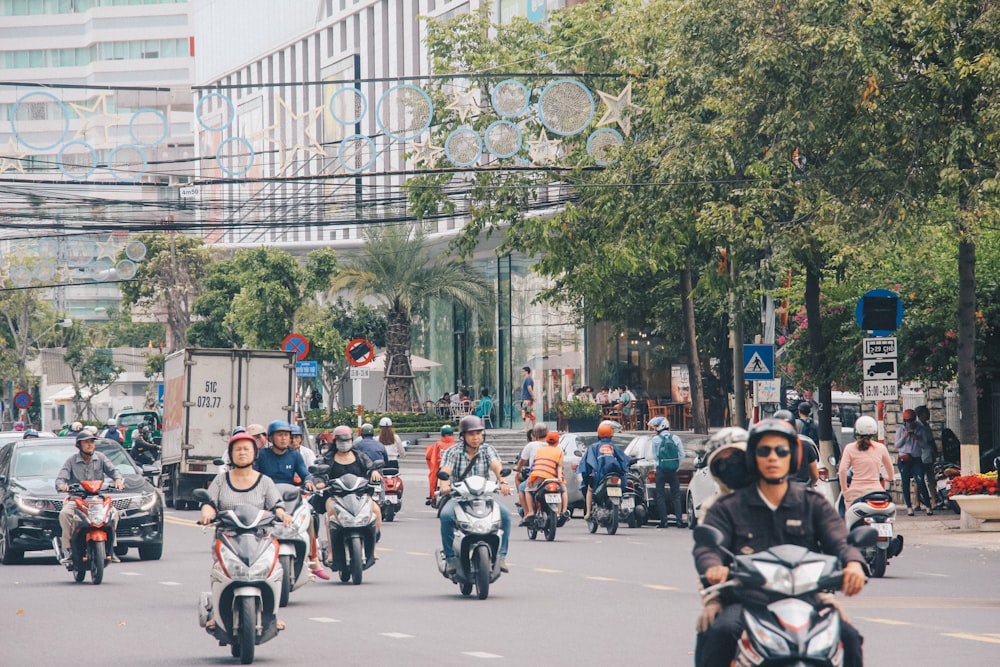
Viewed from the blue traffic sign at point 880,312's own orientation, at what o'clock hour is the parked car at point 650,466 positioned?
The parked car is roughly at 4 o'clock from the blue traffic sign.

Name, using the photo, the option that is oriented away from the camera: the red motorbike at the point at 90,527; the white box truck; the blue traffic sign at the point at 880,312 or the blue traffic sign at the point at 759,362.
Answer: the white box truck

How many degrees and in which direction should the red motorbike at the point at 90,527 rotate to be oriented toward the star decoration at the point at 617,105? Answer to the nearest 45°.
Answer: approximately 135° to its left

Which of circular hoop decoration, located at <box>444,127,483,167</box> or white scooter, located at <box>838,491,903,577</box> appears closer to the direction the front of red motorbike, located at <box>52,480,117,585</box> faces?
the white scooter

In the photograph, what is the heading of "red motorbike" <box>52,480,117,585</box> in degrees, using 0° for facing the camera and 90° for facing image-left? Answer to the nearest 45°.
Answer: approximately 0°
